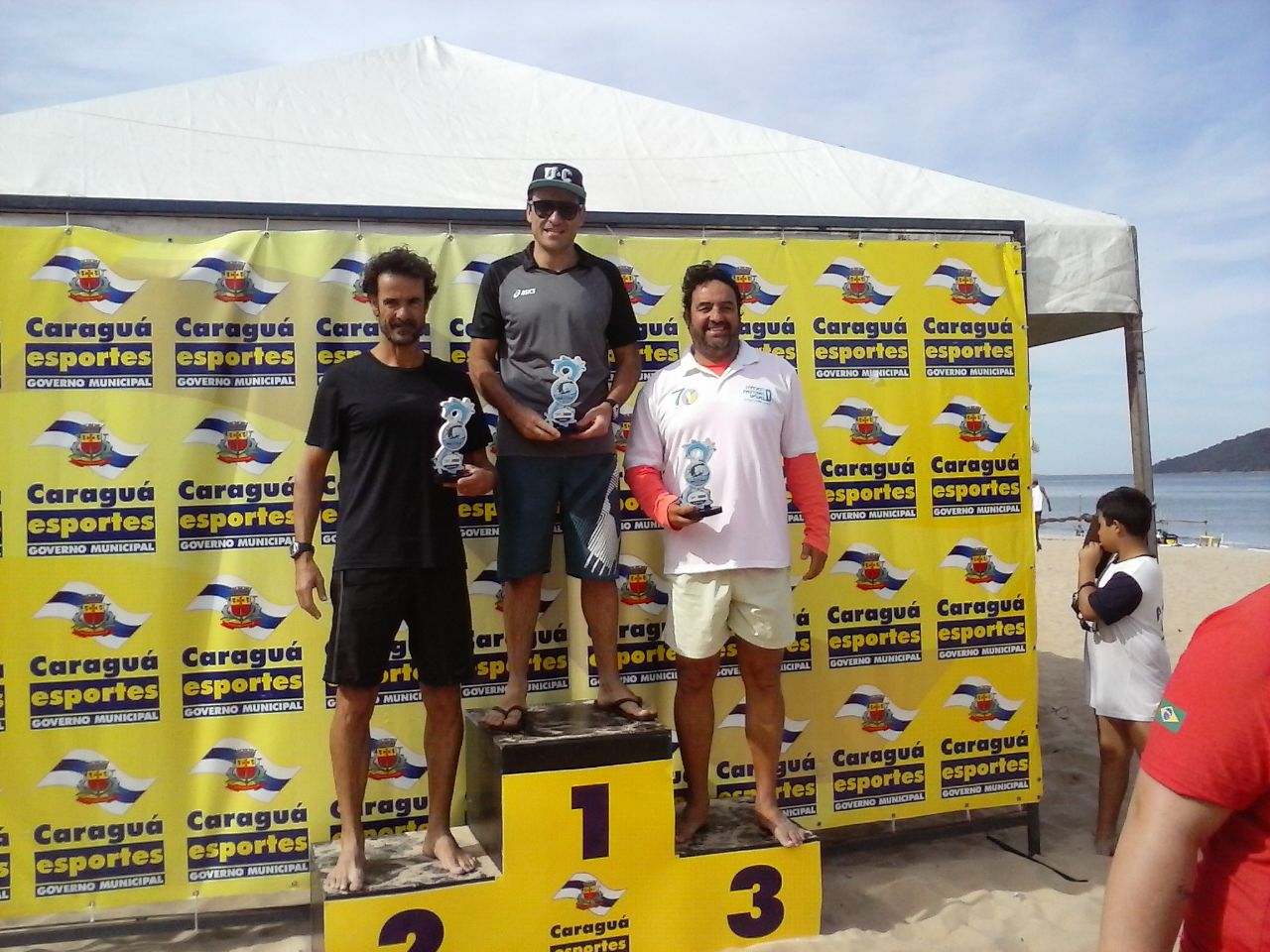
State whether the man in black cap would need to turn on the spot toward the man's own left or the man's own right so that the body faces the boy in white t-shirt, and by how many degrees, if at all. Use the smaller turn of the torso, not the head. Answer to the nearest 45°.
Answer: approximately 90° to the man's own left

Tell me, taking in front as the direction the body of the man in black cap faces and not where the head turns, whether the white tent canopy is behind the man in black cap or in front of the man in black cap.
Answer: behind

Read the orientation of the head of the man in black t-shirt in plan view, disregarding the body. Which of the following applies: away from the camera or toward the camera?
toward the camera

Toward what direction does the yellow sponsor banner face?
toward the camera

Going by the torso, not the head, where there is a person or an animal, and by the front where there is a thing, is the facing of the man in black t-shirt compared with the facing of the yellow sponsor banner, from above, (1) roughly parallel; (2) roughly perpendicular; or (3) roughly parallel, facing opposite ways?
roughly parallel

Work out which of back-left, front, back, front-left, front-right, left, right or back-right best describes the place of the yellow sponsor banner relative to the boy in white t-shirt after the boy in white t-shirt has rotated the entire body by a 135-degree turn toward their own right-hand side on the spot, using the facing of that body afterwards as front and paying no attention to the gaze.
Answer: back

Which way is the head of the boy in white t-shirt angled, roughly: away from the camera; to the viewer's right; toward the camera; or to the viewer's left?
to the viewer's left

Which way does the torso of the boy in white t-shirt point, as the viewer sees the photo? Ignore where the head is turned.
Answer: to the viewer's left

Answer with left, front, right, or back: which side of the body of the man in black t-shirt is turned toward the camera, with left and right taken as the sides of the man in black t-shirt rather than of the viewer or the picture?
front

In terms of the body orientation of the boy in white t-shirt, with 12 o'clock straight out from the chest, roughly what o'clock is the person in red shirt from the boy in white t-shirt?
The person in red shirt is roughly at 9 o'clock from the boy in white t-shirt.
